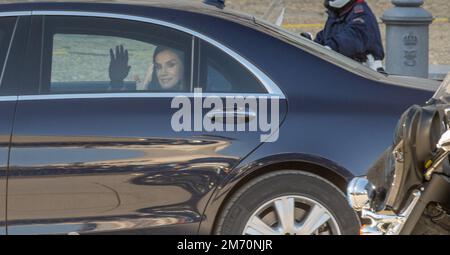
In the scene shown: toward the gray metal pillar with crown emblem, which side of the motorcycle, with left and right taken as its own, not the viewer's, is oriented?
right

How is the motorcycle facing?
to the viewer's left

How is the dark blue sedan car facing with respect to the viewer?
to the viewer's left

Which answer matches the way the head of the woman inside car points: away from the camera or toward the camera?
toward the camera

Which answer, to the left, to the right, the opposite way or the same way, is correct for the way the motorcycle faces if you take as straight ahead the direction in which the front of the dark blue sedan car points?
the same way

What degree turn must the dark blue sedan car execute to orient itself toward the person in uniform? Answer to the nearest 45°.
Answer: approximately 135° to its right

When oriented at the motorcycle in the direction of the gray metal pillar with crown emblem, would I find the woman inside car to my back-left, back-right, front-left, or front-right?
front-left
